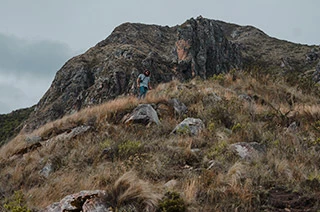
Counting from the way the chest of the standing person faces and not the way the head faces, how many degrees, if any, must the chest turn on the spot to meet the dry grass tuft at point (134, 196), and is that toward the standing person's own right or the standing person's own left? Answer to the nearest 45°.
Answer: approximately 45° to the standing person's own right

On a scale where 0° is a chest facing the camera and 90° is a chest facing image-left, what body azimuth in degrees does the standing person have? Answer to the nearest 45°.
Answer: approximately 315°

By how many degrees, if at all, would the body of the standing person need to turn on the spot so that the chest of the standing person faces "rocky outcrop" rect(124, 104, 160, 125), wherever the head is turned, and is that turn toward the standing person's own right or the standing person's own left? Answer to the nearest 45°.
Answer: approximately 45° to the standing person's own right

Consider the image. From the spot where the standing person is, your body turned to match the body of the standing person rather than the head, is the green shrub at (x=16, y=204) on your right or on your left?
on your right

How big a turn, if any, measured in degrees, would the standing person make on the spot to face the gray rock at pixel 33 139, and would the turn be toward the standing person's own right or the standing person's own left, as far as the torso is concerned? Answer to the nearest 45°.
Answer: approximately 90° to the standing person's own right

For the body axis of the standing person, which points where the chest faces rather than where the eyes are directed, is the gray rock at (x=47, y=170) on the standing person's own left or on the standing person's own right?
on the standing person's own right
